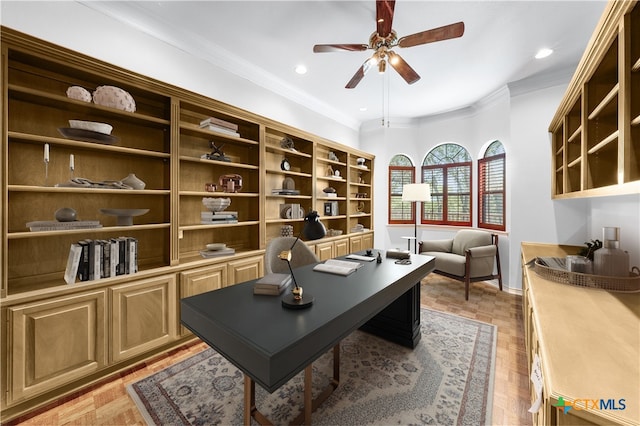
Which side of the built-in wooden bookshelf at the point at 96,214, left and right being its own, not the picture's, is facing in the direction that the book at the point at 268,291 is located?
front

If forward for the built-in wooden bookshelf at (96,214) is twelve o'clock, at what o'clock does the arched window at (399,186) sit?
The arched window is roughly at 10 o'clock from the built-in wooden bookshelf.

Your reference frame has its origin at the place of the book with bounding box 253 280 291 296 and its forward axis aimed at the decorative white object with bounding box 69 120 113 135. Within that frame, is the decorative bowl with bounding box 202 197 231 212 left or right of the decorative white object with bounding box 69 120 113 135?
right

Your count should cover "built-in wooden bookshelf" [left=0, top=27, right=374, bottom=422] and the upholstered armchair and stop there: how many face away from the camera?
0

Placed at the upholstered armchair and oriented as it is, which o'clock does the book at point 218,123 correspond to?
The book is roughly at 12 o'clock from the upholstered armchair.

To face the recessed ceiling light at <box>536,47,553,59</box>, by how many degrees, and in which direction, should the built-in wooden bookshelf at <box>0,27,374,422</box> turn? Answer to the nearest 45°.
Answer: approximately 45° to its left

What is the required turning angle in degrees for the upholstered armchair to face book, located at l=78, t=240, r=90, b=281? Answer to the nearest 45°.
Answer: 0° — it already faces it

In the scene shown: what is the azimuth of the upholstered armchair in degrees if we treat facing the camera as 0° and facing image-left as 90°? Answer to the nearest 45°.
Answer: approximately 45°

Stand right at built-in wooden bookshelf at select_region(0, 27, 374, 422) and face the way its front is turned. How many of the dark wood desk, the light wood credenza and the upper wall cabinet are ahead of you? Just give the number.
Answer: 3

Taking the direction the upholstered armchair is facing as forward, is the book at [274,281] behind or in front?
in front

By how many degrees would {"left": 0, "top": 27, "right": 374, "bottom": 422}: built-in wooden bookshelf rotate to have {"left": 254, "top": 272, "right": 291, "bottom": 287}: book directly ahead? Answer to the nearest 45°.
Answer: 0° — it already faces it

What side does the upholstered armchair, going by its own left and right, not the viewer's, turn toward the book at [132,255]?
front
